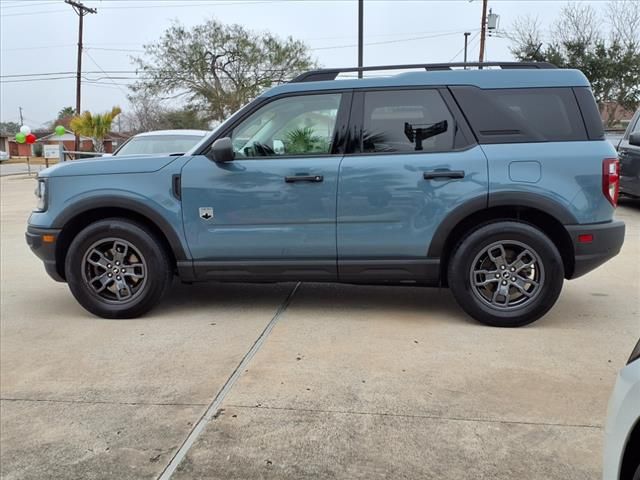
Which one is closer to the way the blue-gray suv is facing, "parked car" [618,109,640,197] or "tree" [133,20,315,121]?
the tree

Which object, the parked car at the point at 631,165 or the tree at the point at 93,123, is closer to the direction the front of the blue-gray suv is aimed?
the tree

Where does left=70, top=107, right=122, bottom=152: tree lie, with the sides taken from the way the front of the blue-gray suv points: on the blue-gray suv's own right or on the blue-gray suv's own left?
on the blue-gray suv's own right

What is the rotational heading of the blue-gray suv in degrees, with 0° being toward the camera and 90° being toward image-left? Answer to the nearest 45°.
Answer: approximately 90°

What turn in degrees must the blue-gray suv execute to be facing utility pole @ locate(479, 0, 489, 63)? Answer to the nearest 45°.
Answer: approximately 90° to its right
